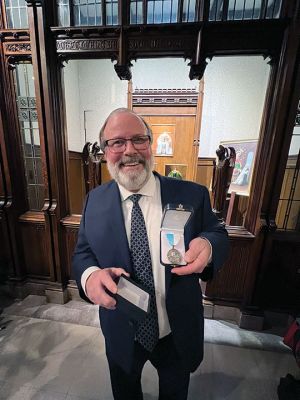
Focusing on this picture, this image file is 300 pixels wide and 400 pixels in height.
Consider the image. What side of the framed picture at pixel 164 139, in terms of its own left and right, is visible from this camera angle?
front

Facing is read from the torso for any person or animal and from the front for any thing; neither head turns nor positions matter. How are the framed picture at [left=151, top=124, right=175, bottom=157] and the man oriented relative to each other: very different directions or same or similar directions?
same or similar directions

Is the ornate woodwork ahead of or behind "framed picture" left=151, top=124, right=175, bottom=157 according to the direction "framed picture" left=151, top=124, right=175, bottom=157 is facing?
ahead

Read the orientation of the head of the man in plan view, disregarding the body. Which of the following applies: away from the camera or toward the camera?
toward the camera

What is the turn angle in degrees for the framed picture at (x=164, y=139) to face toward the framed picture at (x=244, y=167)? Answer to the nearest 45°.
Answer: approximately 45° to its left

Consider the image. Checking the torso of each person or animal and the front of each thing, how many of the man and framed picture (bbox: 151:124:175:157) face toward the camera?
2

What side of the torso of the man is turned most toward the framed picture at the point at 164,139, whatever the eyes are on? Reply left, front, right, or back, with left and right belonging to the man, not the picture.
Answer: back

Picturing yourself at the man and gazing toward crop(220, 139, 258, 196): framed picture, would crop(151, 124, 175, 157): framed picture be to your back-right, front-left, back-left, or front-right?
front-left

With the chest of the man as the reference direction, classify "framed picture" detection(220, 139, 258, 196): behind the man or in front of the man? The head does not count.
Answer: behind

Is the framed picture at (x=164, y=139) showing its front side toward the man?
yes

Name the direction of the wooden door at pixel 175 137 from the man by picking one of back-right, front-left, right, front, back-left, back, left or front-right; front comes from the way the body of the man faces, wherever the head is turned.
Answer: back
